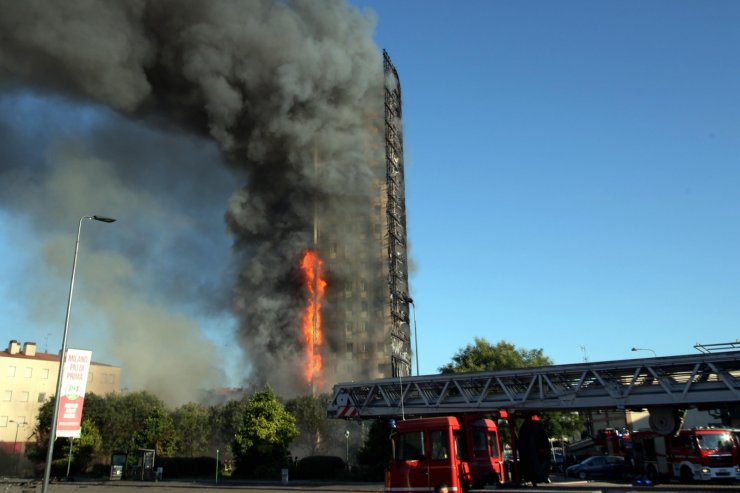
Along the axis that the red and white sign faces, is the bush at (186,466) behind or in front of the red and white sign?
behind

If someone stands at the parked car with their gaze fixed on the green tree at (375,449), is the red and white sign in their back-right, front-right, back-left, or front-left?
front-left

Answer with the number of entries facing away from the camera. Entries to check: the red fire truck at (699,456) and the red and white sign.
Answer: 0

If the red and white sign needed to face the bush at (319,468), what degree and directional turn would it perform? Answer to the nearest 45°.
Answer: approximately 135° to its left

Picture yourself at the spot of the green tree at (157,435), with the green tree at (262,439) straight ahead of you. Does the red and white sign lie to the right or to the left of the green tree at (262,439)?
right

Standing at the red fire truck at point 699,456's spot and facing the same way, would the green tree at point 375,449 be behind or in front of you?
behind

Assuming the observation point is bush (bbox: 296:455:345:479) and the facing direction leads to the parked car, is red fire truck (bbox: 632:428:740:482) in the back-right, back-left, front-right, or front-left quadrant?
front-right

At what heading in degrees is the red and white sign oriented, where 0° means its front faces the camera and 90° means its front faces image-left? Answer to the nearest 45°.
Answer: approximately 0°

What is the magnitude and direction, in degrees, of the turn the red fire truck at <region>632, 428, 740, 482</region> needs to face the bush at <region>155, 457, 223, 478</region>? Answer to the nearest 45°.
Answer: approximately 135° to its right
